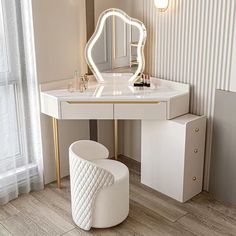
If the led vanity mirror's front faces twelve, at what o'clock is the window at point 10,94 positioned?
The window is roughly at 2 o'clock from the led vanity mirror.

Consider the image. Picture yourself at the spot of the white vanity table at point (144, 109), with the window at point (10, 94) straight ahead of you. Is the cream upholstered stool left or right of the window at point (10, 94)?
left

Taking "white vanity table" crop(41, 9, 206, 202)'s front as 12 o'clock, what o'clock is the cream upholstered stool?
The cream upholstered stool is roughly at 1 o'clock from the white vanity table.

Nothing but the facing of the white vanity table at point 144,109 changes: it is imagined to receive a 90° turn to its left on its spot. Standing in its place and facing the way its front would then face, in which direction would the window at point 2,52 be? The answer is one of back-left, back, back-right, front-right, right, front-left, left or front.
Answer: back

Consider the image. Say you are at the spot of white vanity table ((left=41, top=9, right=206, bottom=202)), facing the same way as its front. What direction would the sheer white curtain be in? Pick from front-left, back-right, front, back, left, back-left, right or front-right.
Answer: right

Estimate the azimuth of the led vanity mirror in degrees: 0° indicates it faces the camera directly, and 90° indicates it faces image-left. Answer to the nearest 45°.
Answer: approximately 0°

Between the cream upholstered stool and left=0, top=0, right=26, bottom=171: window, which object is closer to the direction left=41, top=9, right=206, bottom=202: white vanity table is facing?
the cream upholstered stool

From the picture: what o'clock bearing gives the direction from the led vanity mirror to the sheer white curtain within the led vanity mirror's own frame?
The sheer white curtain is roughly at 2 o'clock from the led vanity mirror.

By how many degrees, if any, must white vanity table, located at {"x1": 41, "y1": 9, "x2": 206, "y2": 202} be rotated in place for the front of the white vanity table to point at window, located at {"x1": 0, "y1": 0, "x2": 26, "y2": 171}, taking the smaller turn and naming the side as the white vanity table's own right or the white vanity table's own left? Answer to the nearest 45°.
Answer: approximately 90° to the white vanity table's own right
